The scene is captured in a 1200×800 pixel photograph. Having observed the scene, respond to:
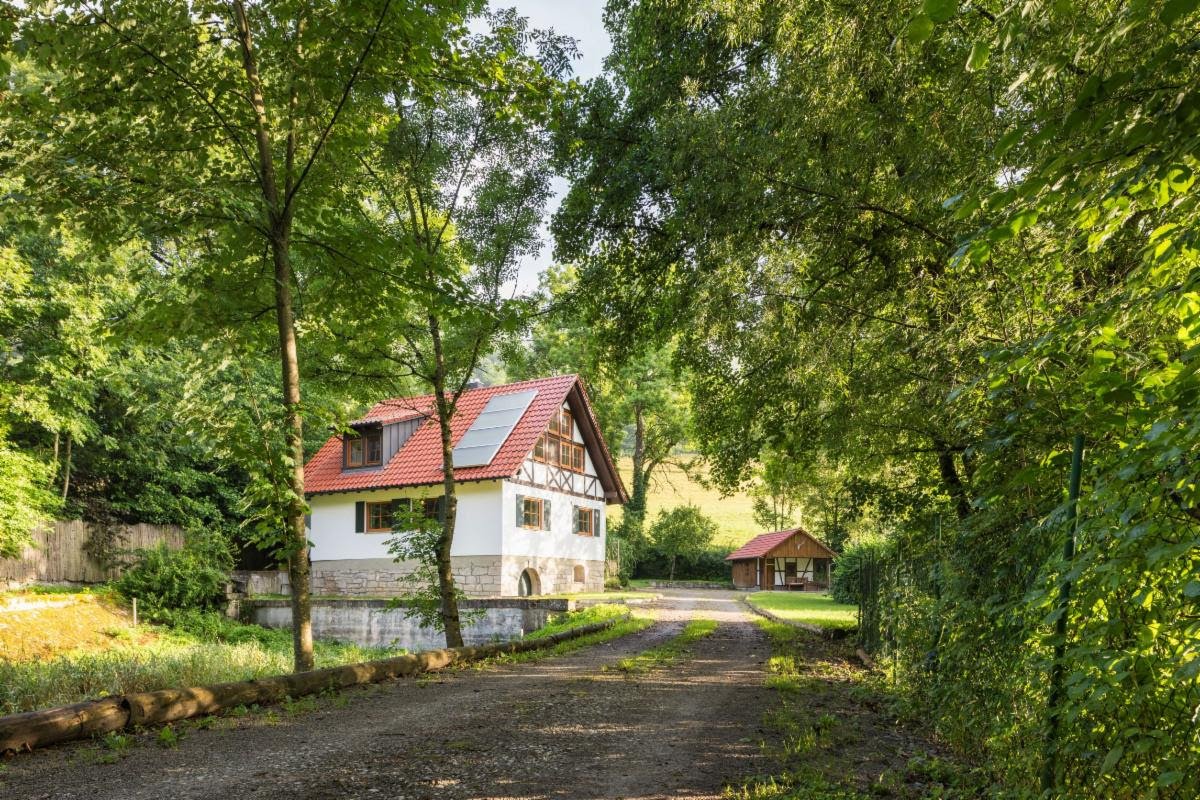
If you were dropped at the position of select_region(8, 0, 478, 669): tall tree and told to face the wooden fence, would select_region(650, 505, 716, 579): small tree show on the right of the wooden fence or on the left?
right

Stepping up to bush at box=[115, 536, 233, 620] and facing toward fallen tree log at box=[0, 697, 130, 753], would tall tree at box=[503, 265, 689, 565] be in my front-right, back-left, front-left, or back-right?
back-left
